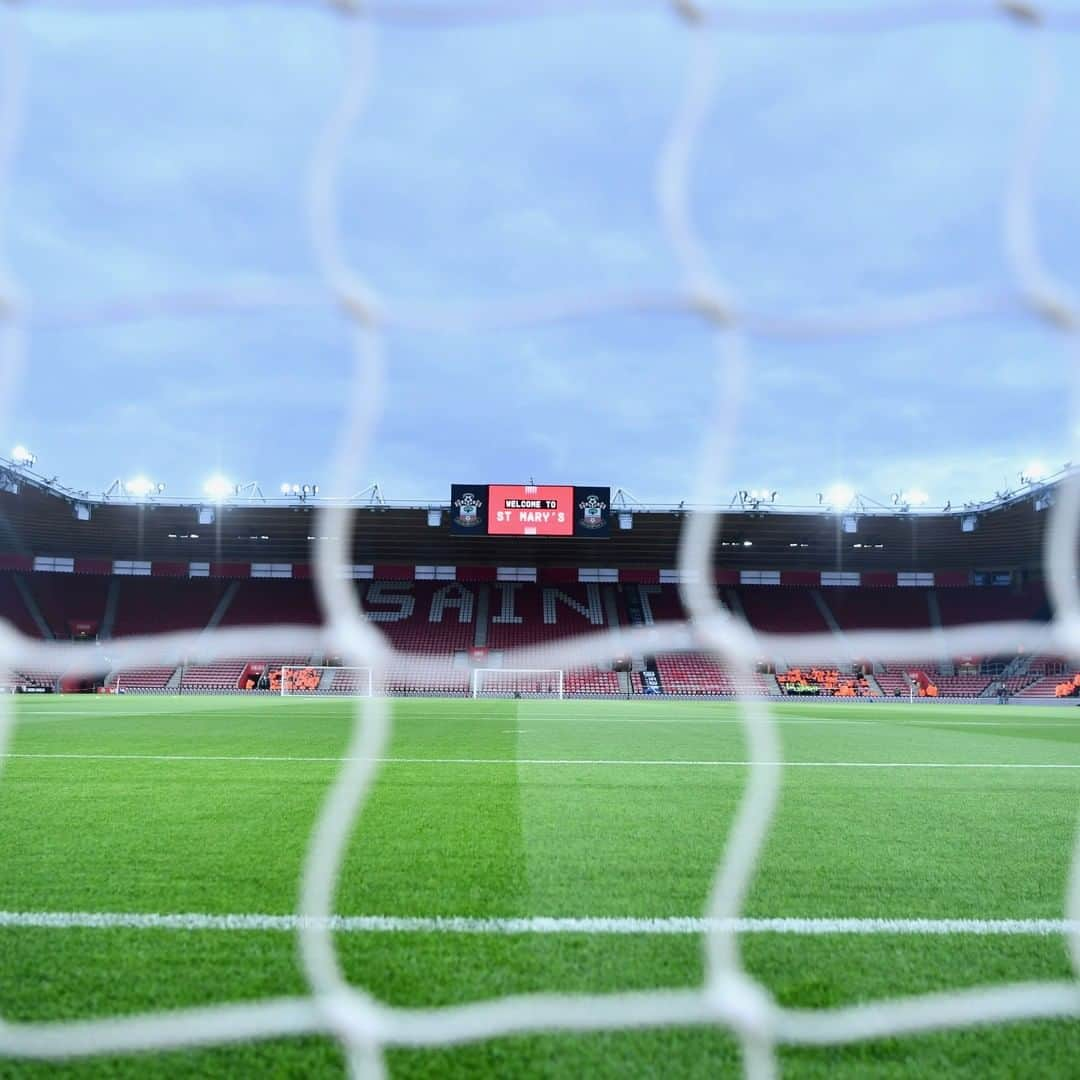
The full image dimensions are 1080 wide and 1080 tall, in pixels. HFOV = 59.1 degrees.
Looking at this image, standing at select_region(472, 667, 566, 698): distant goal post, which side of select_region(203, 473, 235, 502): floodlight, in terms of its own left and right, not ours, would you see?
left

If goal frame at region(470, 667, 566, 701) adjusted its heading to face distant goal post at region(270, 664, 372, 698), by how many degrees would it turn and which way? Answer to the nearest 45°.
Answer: approximately 90° to its right

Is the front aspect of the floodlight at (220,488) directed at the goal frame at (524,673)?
no

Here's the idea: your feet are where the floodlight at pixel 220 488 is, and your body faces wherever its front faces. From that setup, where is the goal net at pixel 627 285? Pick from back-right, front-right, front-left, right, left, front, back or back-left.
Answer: front

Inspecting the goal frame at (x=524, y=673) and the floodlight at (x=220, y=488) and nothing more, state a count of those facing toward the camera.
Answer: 2

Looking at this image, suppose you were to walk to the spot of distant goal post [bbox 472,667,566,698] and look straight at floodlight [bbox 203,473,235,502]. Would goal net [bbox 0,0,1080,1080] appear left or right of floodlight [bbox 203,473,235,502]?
left

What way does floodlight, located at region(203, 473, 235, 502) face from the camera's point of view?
toward the camera

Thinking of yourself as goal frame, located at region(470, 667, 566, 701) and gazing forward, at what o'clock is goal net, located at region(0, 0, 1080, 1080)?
The goal net is roughly at 12 o'clock from the goal frame.

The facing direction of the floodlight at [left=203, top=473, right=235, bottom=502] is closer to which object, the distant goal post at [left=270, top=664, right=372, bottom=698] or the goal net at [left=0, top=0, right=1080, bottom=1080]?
the goal net

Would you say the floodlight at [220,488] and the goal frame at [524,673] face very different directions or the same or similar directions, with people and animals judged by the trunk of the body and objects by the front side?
same or similar directions

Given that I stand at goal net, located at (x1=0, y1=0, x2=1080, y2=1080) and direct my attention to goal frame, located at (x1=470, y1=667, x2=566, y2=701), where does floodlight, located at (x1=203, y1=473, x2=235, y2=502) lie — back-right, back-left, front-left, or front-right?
front-left
